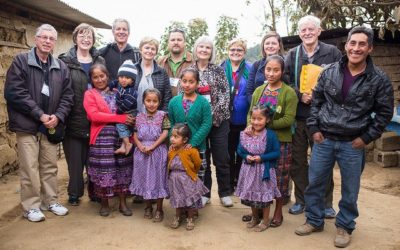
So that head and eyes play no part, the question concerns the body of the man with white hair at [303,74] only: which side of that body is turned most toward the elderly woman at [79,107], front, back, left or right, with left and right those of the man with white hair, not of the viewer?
right

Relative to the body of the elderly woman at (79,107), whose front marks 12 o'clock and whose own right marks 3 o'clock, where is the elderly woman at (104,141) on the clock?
the elderly woman at (104,141) is roughly at 11 o'clock from the elderly woman at (79,107).

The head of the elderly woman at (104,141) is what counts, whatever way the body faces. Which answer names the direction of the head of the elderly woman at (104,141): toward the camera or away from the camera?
toward the camera

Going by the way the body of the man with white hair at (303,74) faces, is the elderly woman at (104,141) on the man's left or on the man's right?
on the man's right

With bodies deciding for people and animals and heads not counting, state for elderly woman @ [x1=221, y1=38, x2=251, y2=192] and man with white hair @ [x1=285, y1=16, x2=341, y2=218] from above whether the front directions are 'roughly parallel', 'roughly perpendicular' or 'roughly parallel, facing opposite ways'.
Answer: roughly parallel

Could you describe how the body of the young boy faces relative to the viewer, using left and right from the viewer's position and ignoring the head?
facing the viewer and to the left of the viewer

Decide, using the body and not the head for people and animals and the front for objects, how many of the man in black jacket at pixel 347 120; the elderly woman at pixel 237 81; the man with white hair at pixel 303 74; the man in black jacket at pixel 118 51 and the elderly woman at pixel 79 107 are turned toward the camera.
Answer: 5

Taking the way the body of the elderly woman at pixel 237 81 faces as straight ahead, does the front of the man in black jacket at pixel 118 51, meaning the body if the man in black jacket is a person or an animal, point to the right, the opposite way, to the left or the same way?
the same way

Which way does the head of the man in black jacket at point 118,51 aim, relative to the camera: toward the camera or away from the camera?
toward the camera

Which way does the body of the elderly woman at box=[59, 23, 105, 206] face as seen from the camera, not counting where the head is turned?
toward the camera

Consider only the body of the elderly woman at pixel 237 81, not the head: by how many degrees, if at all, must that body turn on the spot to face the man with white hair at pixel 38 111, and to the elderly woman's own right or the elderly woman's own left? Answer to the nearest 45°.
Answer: approximately 90° to the elderly woman's own right

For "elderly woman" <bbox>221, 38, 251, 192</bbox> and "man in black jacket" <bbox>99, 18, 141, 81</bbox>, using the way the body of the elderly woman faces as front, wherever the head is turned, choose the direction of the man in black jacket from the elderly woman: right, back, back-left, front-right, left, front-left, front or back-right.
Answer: right

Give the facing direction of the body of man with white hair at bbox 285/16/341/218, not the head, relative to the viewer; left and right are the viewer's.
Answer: facing the viewer

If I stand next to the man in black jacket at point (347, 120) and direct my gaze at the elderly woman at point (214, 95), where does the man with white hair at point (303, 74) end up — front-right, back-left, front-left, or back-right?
front-right

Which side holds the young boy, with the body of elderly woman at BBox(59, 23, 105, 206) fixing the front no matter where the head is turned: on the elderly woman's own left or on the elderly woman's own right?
on the elderly woman's own left

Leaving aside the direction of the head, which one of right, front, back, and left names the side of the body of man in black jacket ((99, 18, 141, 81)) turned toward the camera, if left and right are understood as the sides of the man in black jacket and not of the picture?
front

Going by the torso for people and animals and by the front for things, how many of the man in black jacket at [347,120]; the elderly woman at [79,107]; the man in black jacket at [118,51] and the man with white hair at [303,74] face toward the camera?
4

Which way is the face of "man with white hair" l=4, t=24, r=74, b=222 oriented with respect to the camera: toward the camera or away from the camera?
toward the camera
